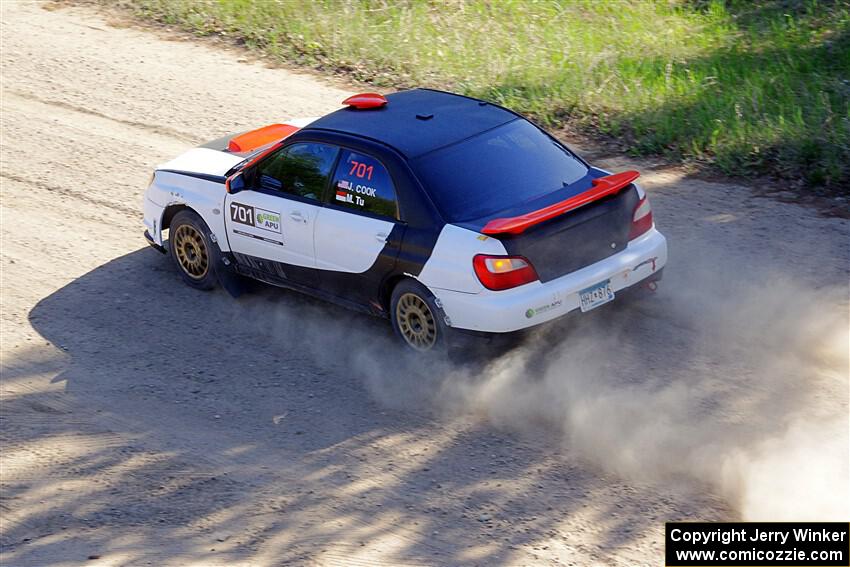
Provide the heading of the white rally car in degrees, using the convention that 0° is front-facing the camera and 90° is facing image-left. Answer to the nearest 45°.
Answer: approximately 135°

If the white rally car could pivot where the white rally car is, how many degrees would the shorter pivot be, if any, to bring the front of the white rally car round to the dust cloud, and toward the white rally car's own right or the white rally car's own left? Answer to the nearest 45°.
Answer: approximately 180°
